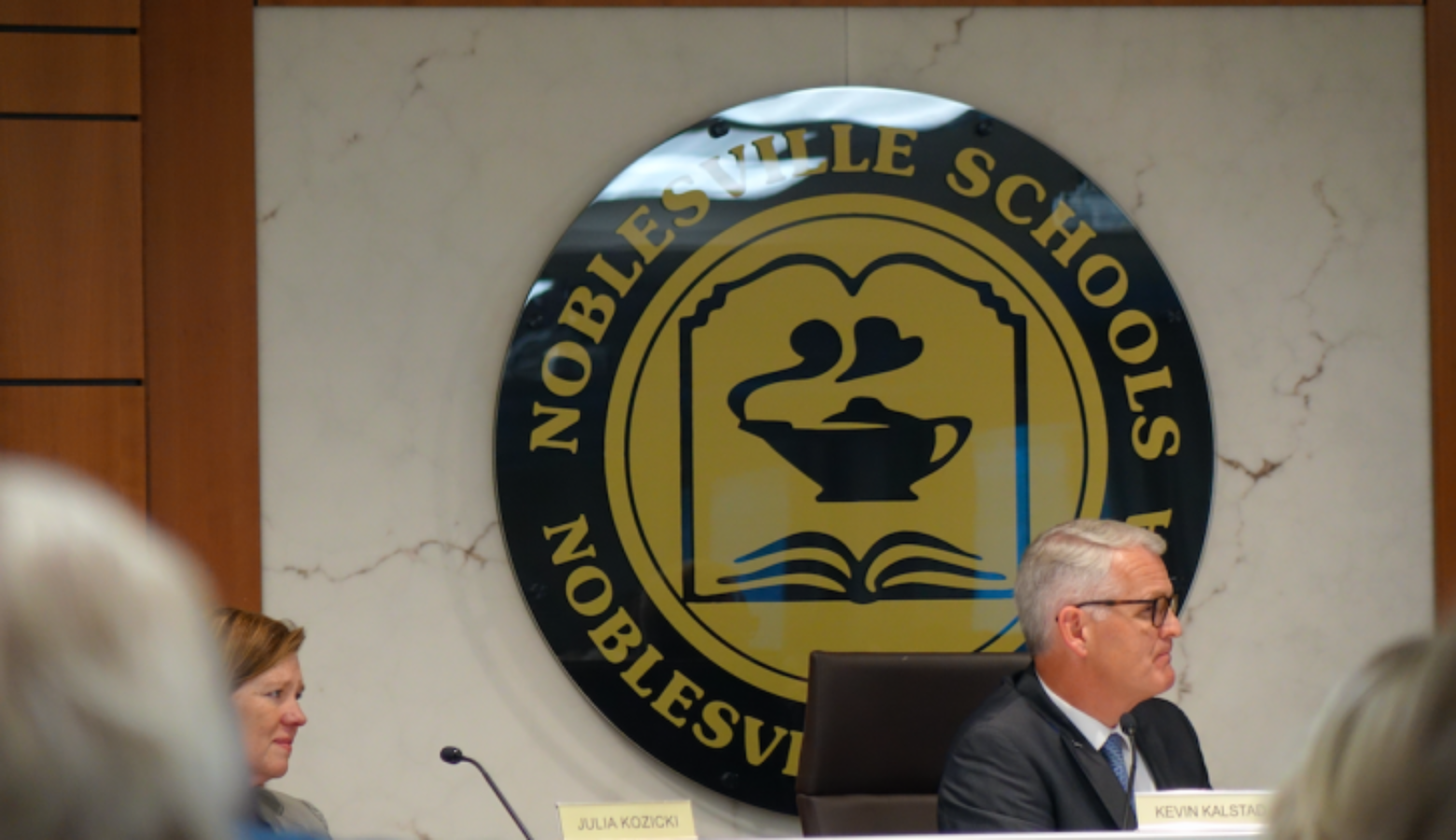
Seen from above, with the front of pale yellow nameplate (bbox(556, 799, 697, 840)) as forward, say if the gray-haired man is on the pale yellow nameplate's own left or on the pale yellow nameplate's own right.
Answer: on the pale yellow nameplate's own left

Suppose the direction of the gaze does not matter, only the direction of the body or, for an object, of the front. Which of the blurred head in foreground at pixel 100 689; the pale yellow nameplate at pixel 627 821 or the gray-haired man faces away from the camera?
the blurred head in foreground

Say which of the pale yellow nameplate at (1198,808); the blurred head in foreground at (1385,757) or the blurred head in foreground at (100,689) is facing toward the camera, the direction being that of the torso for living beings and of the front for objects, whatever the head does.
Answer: the pale yellow nameplate

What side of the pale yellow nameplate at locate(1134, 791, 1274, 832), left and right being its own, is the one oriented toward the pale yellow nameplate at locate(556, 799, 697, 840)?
right

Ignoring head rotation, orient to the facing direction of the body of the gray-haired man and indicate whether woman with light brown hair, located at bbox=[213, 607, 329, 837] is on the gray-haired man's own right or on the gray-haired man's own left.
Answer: on the gray-haired man's own right

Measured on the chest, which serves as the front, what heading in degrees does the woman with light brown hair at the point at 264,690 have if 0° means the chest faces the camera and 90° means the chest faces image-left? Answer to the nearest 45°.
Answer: approximately 315°

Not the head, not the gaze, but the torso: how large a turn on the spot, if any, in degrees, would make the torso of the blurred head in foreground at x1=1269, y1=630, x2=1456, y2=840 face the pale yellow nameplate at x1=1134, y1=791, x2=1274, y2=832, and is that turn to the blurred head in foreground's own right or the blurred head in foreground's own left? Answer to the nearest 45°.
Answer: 0° — they already face it

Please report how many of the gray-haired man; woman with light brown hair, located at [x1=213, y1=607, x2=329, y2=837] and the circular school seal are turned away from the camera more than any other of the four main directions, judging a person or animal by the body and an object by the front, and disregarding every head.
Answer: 0

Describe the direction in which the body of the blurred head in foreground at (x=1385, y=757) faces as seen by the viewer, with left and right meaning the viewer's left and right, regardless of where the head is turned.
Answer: facing away from the viewer

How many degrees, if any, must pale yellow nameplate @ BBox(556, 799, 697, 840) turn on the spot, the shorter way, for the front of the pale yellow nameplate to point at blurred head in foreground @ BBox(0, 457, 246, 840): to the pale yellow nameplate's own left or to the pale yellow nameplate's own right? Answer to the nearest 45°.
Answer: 0° — it already faces them

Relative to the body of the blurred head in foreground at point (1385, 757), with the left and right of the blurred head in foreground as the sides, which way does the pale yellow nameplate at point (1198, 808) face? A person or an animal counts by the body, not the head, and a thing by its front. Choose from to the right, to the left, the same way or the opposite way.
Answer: the opposite way

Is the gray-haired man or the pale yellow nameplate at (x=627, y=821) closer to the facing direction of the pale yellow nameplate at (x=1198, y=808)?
the pale yellow nameplate at (x=627, y=821)

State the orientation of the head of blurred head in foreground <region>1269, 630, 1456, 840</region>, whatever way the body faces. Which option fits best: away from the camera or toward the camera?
away from the camera

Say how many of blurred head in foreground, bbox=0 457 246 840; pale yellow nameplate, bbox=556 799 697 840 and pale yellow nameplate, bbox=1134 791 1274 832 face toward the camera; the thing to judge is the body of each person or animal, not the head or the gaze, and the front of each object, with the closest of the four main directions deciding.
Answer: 2

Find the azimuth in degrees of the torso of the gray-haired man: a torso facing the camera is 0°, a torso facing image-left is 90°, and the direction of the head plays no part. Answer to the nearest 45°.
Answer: approximately 315°

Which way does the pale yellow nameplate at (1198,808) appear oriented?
toward the camera

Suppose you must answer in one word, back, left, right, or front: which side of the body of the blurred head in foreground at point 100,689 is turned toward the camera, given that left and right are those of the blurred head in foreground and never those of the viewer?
back

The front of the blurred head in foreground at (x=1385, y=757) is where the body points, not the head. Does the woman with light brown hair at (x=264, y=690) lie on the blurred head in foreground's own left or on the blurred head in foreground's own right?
on the blurred head in foreground's own left
